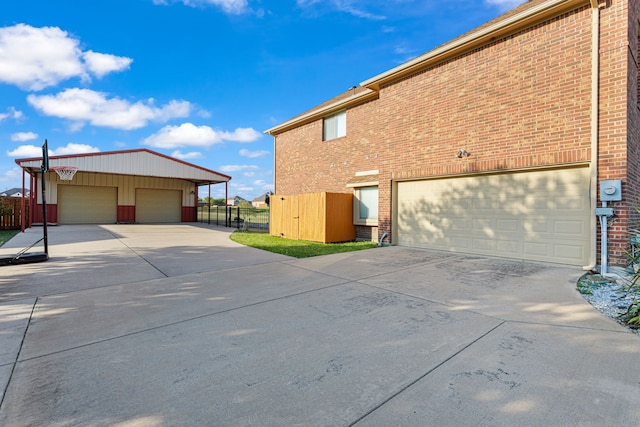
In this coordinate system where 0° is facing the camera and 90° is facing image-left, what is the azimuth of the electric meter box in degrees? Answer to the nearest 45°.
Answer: approximately 0°

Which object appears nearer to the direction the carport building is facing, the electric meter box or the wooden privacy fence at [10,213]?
the electric meter box

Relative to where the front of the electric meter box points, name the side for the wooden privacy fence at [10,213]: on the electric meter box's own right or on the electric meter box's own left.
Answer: on the electric meter box's own right

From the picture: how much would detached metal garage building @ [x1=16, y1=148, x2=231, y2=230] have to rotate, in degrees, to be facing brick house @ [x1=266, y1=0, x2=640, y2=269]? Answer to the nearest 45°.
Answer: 0° — it already faces it

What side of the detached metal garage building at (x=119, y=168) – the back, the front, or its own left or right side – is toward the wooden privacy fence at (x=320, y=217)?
front

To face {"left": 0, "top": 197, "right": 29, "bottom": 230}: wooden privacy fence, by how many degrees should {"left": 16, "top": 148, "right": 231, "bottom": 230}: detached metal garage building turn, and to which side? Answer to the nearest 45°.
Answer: approximately 135° to its right

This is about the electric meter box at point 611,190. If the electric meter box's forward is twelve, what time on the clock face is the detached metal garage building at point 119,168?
The detached metal garage building is roughly at 3 o'clock from the electric meter box.

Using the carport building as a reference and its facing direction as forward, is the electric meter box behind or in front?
in front

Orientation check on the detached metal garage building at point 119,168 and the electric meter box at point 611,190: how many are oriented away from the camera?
0

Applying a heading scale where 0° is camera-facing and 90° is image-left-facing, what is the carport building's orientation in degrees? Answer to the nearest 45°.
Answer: approximately 315°
